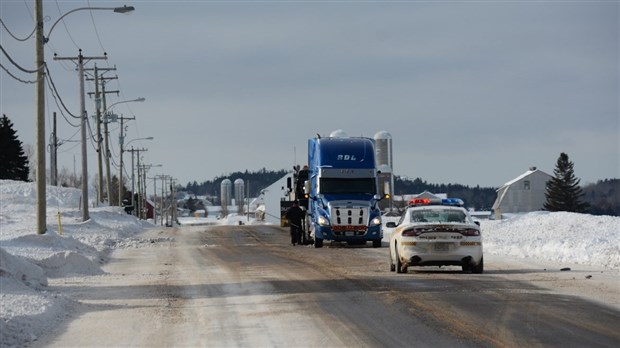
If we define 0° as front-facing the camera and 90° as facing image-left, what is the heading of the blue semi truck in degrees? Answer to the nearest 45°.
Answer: approximately 0°

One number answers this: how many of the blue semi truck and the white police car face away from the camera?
1

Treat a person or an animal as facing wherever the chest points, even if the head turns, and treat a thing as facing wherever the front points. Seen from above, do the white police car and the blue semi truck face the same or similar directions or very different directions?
very different directions

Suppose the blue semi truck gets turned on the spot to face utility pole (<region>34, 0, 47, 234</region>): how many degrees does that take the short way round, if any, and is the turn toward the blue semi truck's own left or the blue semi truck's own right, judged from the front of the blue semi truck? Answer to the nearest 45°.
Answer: approximately 45° to the blue semi truck's own right

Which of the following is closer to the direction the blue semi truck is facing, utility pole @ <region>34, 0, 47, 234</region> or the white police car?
the white police car

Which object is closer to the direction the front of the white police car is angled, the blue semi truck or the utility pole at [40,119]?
the blue semi truck

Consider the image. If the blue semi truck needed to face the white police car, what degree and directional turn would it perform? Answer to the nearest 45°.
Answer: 0° — it already faces it

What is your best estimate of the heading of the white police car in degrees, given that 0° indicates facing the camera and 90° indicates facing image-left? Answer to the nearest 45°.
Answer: approximately 180°
